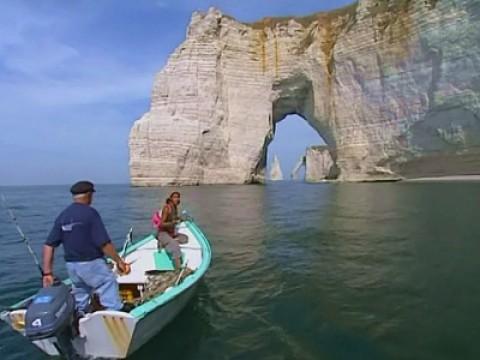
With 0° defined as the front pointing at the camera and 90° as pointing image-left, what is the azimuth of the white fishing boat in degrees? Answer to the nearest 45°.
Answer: approximately 225°

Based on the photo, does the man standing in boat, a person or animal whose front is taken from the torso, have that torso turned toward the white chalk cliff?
yes

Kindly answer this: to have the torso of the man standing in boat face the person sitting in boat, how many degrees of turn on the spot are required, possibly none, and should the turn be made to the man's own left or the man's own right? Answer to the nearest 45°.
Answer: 0° — they already face them

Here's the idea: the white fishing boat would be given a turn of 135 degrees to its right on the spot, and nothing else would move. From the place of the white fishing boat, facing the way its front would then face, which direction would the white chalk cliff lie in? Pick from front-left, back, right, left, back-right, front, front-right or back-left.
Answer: back-left

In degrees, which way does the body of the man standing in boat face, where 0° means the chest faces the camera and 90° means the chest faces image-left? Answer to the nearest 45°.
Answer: approximately 225°
